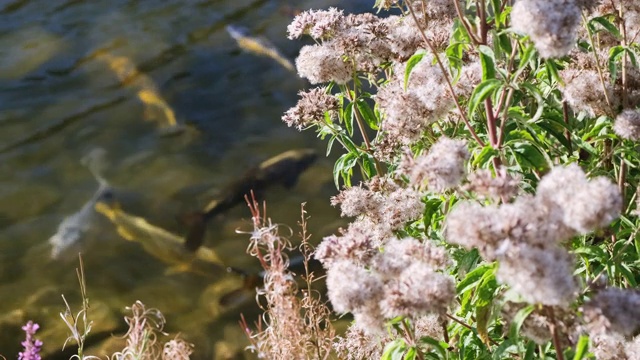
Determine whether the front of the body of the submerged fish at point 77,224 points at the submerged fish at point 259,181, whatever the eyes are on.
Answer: no

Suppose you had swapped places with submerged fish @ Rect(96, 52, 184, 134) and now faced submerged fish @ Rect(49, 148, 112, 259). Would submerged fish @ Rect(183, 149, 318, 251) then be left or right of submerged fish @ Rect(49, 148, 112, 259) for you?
left

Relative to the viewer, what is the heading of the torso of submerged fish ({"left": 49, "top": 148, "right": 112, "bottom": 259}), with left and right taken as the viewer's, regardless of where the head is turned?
facing the viewer and to the left of the viewer

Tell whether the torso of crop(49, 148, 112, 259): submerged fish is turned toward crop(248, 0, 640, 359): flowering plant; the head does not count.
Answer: no

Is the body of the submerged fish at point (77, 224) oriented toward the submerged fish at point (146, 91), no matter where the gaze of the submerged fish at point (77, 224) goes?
no

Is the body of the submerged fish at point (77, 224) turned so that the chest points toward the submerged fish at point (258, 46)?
no

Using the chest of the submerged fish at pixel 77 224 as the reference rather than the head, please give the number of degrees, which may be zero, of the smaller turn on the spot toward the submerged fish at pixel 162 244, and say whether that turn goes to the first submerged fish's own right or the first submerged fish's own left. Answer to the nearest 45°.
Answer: approximately 90° to the first submerged fish's own left

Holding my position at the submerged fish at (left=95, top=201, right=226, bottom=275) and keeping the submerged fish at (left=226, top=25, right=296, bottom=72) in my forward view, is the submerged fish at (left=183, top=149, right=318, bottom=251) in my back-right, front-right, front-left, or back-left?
front-right
